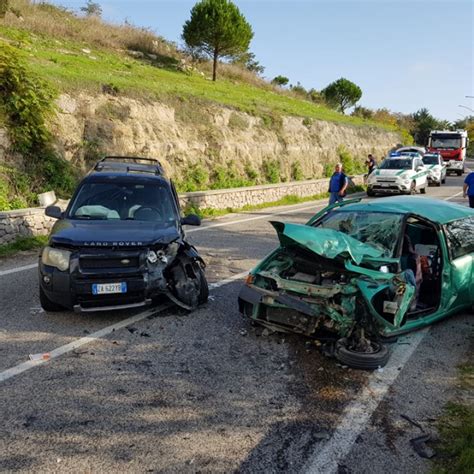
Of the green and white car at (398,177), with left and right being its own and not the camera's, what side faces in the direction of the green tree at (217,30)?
right

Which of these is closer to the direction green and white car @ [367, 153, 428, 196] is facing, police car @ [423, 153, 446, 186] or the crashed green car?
the crashed green car

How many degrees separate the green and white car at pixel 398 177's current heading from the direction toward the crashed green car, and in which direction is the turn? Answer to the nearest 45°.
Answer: approximately 45° to its left

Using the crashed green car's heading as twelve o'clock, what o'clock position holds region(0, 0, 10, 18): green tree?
The green tree is roughly at 3 o'clock from the crashed green car.

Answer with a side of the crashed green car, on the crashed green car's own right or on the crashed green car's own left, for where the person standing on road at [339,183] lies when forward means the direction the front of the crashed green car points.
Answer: on the crashed green car's own right

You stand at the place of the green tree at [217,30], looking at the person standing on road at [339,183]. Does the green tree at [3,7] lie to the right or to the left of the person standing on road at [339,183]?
right

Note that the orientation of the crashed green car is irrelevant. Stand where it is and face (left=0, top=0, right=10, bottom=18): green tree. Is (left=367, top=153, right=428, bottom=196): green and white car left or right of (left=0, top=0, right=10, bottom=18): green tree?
right

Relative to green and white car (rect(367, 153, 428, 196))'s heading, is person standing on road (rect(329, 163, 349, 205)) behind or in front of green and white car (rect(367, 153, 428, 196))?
in front

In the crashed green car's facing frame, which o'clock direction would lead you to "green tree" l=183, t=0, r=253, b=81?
The green tree is roughly at 4 o'clock from the crashed green car.

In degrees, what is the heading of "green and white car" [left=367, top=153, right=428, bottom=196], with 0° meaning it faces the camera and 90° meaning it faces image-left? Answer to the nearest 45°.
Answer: approximately 45°
